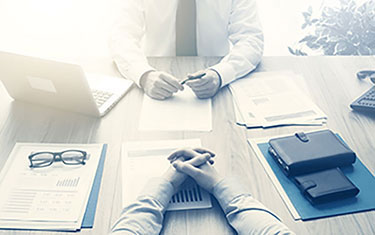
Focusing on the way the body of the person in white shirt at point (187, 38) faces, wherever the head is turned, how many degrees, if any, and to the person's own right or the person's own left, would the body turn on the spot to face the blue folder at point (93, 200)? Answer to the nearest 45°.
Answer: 0° — they already face it

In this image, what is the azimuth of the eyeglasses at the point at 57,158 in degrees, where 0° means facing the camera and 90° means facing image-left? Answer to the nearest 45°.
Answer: approximately 0°

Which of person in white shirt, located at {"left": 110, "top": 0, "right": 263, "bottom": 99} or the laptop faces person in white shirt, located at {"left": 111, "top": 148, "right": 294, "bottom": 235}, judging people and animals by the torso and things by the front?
person in white shirt, located at {"left": 110, "top": 0, "right": 263, "bottom": 99}

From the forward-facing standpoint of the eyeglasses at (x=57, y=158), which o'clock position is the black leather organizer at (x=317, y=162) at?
The black leather organizer is roughly at 10 o'clock from the eyeglasses.

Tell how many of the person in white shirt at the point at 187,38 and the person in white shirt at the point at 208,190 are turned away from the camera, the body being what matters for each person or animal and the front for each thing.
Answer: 1

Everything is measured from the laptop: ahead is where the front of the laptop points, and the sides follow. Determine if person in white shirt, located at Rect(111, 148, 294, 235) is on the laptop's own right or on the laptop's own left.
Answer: on the laptop's own right

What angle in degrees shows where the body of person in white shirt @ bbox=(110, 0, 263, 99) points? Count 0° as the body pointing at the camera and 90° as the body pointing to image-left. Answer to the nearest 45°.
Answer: approximately 0°

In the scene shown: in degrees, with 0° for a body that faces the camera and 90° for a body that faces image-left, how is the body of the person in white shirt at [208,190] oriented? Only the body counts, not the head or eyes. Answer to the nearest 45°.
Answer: approximately 180°
